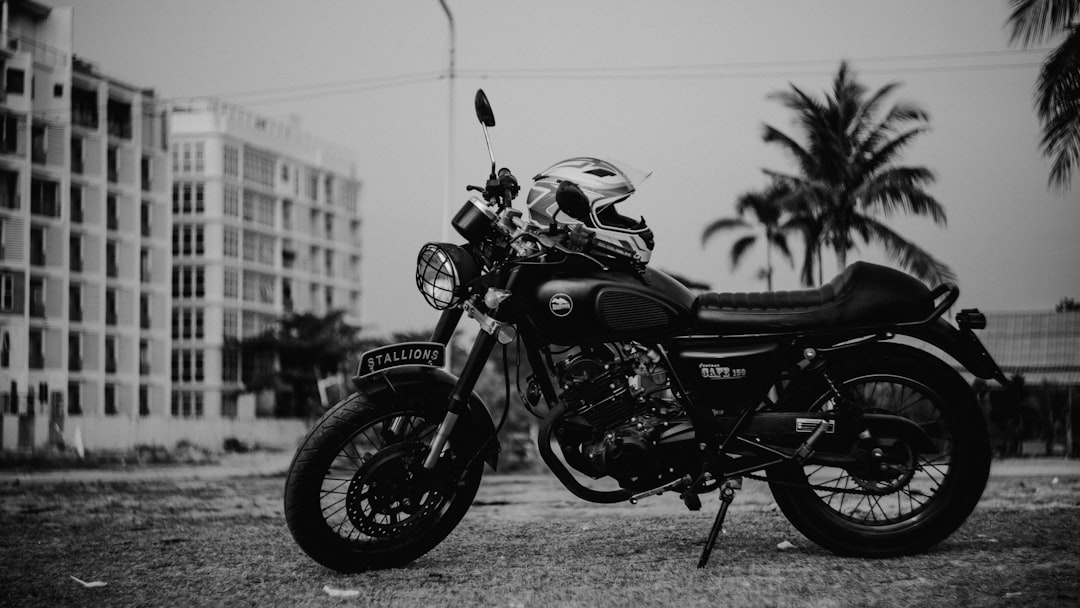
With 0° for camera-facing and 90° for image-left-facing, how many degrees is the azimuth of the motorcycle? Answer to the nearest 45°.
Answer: approximately 90°

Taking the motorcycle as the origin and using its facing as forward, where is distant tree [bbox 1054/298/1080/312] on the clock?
The distant tree is roughly at 4 o'clock from the motorcycle.

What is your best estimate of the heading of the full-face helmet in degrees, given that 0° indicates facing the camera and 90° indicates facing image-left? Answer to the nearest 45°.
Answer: approximately 270°

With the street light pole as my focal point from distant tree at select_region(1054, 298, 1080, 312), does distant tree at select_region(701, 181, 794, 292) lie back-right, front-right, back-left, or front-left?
front-right

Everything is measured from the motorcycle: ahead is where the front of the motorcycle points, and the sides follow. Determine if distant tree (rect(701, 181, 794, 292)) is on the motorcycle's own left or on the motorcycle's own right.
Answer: on the motorcycle's own right

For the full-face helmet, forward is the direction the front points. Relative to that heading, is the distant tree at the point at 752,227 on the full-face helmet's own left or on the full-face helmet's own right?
on the full-face helmet's own left

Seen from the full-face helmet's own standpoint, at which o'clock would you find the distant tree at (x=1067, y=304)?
The distant tree is roughly at 10 o'clock from the full-face helmet.
